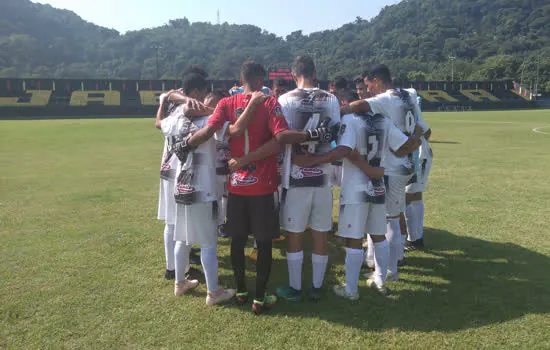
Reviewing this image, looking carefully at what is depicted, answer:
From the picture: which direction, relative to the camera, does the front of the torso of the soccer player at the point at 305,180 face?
away from the camera

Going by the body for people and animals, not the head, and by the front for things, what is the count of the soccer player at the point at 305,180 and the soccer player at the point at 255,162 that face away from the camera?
2

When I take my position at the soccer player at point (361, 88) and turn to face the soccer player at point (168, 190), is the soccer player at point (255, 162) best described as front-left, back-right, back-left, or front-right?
front-left

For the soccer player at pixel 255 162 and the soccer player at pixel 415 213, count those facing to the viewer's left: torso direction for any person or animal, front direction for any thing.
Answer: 1

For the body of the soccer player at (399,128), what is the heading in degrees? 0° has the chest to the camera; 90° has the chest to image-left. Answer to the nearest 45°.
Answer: approximately 135°

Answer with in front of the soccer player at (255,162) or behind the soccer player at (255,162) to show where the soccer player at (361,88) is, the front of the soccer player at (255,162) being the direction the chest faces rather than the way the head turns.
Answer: in front

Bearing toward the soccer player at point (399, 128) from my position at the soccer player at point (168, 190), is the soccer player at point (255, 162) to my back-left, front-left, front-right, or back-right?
front-right

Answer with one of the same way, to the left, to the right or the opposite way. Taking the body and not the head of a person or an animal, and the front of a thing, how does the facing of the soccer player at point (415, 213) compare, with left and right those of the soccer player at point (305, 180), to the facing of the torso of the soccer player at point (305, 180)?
to the left

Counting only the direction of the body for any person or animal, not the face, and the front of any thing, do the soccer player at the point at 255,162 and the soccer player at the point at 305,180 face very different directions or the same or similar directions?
same or similar directions

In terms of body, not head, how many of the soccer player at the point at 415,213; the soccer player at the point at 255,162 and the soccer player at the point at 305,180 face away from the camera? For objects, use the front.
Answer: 2

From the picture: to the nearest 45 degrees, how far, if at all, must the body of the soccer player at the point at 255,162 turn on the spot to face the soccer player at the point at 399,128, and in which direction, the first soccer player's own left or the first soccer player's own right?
approximately 45° to the first soccer player's own right

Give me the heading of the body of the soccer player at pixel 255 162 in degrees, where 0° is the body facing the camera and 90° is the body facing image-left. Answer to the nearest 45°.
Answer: approximately 180°

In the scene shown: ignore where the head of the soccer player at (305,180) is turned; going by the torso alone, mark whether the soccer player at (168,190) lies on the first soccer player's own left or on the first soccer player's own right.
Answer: on the first soccer player's own left
